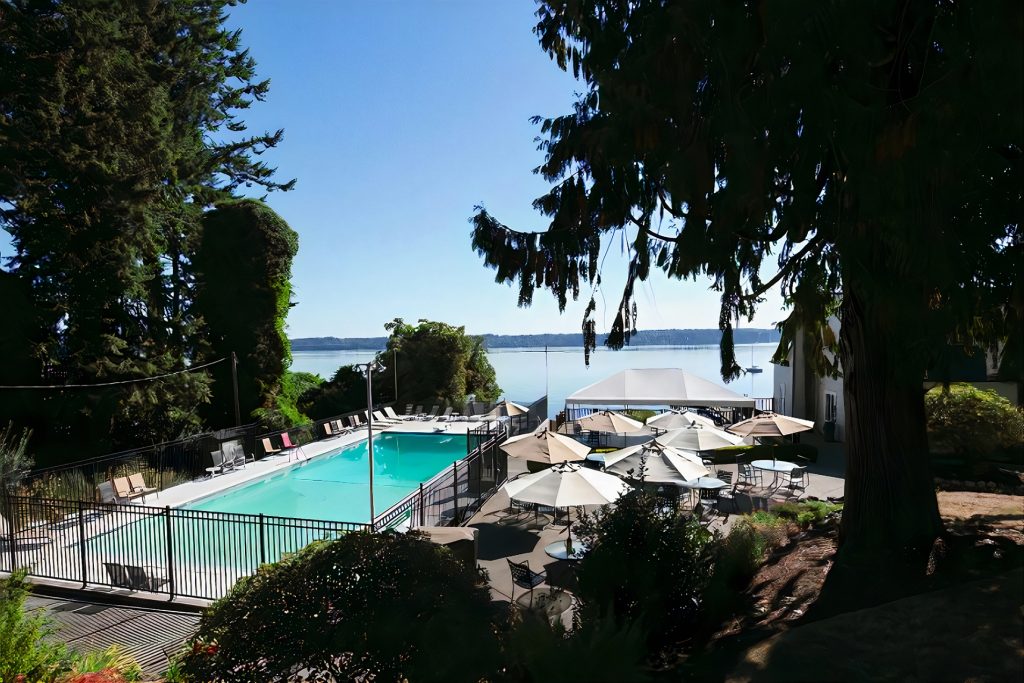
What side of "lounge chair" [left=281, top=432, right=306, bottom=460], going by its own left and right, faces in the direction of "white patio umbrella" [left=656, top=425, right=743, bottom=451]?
front

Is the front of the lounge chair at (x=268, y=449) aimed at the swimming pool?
yes

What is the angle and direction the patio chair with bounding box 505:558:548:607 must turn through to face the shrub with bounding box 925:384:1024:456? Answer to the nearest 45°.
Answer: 0° — it already faces it

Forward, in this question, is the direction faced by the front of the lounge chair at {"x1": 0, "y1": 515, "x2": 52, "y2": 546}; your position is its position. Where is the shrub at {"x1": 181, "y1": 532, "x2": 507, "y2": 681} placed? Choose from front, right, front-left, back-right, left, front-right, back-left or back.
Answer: right

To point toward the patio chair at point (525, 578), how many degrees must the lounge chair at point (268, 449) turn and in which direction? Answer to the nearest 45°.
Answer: approximately 45° to its right

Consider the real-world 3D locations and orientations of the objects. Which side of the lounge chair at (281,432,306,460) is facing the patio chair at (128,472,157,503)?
right

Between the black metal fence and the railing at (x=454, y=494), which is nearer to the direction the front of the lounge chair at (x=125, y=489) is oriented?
the railing

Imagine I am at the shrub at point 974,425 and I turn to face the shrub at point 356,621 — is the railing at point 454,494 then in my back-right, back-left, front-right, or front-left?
front-right

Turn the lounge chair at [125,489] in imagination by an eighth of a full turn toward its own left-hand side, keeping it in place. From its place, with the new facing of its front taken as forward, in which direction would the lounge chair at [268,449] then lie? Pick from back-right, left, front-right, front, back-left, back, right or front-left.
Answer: front-left

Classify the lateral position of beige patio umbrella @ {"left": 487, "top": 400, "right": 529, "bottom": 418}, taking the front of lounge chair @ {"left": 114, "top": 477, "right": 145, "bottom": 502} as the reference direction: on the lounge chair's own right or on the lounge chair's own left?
on the lounge chair's own left

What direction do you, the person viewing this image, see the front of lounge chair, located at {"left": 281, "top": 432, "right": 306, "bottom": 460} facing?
facing the viewer and to the right of the viewer

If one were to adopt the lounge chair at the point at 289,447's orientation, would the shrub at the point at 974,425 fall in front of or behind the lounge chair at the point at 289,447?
in front

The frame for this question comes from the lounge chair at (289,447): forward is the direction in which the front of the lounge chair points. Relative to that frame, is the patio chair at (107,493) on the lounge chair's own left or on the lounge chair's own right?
on the lounge chair's own right

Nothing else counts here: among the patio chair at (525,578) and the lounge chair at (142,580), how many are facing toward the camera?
0

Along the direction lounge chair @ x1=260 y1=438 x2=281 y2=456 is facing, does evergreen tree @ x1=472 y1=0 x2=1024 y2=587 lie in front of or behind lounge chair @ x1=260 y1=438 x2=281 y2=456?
in front

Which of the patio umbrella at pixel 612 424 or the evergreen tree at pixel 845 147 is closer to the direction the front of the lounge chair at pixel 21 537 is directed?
the patio umbrella

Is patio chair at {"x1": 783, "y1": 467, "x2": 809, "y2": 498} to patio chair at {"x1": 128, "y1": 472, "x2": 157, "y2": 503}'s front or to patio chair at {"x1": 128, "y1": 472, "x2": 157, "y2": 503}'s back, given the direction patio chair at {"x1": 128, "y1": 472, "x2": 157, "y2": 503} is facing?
to the front
